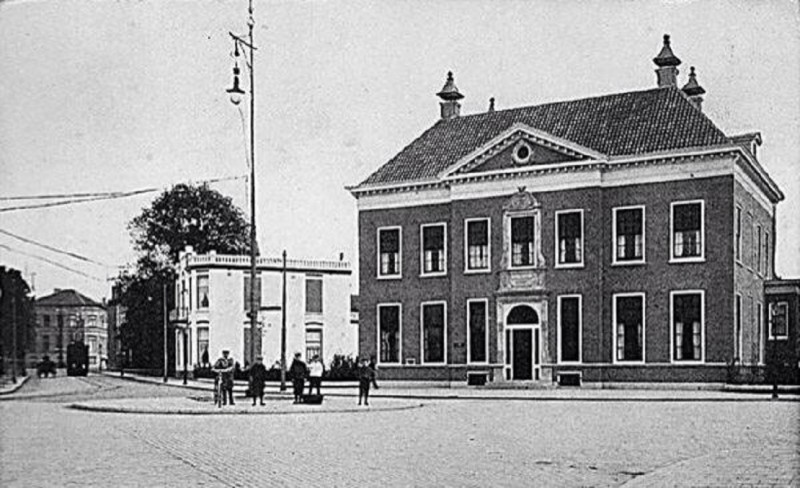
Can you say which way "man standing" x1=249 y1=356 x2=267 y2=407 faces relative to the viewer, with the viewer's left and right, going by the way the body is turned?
facing the viewer

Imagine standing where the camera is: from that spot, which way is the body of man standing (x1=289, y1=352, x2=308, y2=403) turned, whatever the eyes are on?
toward the camera

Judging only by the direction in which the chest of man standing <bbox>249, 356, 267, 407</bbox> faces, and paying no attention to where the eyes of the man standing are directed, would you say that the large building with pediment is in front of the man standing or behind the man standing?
behind

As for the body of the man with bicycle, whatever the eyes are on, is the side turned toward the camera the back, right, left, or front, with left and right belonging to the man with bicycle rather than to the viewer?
front

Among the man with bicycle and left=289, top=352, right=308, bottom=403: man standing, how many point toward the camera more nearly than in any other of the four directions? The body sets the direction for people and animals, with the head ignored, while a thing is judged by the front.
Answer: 2
